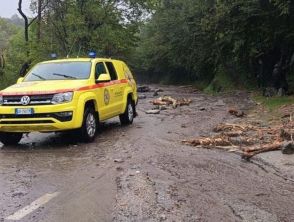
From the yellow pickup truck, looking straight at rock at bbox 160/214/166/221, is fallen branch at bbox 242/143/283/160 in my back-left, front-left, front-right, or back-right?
front-left

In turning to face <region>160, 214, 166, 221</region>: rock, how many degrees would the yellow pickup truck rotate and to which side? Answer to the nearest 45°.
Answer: approximately 45° to its left

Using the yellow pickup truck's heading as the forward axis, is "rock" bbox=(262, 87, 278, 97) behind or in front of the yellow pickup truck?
behind

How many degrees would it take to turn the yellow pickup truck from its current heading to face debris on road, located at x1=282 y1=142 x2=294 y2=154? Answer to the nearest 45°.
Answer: approximately 90° to its left

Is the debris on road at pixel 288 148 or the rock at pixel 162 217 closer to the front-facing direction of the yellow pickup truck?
the rock

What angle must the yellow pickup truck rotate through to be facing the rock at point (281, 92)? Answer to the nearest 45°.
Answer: approximately 180°

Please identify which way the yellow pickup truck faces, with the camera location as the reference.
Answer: facing the viewer and to the left of the viewer
